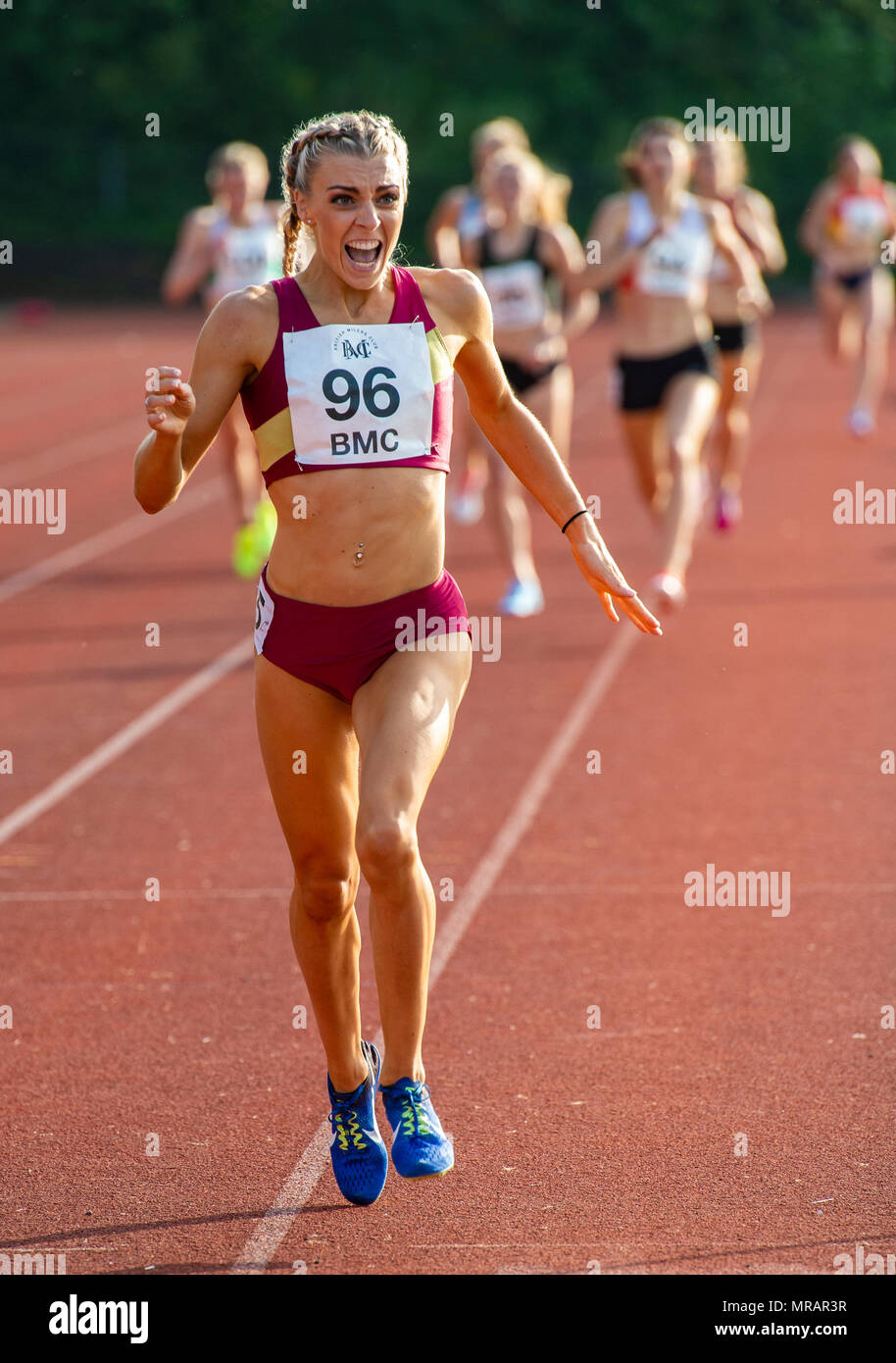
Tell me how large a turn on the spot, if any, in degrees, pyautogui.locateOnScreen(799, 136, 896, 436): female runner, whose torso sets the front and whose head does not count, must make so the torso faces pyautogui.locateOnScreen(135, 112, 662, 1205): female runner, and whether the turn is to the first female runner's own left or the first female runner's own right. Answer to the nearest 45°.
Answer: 0° — they already face them

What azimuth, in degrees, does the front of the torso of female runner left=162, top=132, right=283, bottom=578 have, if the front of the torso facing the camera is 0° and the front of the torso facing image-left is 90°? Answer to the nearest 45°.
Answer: approximately 0°

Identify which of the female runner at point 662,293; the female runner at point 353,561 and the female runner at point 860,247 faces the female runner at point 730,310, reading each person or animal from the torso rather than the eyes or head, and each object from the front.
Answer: the female runner at point 860,247

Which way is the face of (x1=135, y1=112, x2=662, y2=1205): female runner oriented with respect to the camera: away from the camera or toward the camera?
toward the camera

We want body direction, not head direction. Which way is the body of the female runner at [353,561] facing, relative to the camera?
toward the camera

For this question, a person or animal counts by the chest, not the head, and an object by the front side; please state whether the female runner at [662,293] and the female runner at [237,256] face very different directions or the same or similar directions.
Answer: same or similar directions

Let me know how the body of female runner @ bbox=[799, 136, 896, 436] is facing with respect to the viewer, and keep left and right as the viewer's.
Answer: facing the viewer

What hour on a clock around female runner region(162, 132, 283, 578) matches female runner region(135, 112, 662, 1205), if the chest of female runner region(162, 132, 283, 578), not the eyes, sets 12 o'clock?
female runner region(135, 112, 662, 1205) is roughly at 12 o'clock from female runner region(162, 132, 283, 578).

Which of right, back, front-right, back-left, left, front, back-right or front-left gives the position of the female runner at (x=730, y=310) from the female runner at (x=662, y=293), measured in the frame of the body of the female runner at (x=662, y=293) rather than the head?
back

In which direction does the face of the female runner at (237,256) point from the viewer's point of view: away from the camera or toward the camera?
toward the camera

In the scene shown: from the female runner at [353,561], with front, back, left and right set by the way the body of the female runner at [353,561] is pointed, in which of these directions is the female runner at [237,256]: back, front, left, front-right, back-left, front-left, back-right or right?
back

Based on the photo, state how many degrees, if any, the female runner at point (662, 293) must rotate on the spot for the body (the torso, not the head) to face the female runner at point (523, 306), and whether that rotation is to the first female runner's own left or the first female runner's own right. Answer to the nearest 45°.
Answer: approximately 135° to the first female runner's own right

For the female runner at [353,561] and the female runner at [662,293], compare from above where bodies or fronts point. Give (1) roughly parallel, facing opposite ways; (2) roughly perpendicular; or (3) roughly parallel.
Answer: roughly parallel
